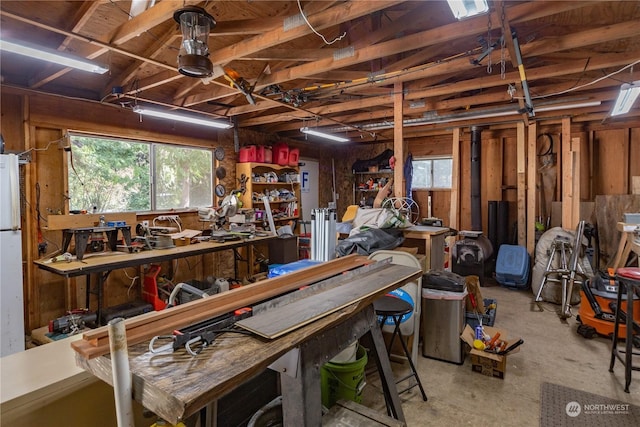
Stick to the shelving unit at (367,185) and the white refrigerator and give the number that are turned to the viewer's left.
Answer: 0

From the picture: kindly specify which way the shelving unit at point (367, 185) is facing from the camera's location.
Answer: facing the viewer

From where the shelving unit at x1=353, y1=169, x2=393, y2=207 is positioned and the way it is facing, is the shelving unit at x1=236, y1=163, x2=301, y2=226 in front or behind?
in front

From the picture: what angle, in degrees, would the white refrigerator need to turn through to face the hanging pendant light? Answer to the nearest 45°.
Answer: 0° — it already faces it

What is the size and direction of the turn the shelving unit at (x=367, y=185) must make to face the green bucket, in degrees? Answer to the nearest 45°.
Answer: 0° — it already faces it

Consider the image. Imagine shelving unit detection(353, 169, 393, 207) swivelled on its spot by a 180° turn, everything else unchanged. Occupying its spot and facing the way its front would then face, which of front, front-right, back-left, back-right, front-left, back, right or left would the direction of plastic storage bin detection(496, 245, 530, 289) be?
back-right

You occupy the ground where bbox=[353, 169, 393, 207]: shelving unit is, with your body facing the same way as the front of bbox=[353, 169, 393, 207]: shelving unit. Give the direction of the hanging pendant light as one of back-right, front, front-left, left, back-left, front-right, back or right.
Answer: front

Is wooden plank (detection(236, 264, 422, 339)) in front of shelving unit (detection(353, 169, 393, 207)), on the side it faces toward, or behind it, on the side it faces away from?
in front

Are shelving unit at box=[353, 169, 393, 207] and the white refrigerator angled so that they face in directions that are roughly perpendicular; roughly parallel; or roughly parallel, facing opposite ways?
roughly perpendicular

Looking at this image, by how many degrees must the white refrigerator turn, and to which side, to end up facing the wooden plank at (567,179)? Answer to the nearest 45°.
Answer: approximately 45° to its left

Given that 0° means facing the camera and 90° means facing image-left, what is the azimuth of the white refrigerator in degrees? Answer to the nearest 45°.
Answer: approximately 315°
